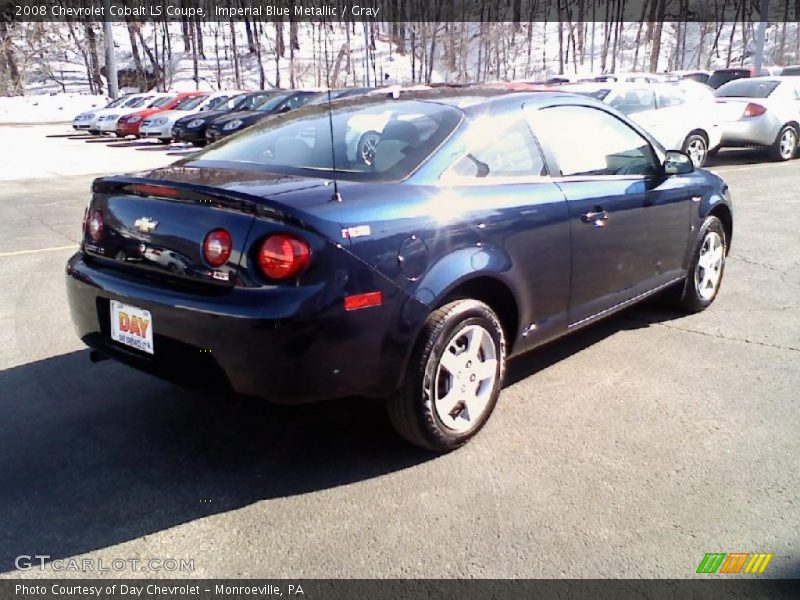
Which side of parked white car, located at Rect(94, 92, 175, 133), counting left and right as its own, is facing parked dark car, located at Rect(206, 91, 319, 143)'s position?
left

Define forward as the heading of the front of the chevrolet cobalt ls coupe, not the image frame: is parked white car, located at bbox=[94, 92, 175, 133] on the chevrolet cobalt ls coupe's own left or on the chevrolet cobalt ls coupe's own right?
on the chevrolet cobalt ls coupe's own left

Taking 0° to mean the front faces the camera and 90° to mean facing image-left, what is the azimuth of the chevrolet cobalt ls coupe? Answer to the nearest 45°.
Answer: approximately 225°

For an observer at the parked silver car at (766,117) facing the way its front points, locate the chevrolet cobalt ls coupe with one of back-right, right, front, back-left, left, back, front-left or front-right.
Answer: back-right

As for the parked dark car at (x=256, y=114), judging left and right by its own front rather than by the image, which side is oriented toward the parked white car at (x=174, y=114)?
right

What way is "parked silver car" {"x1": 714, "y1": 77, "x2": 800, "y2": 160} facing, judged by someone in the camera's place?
facing away from the viewer and to the right of the viewer
